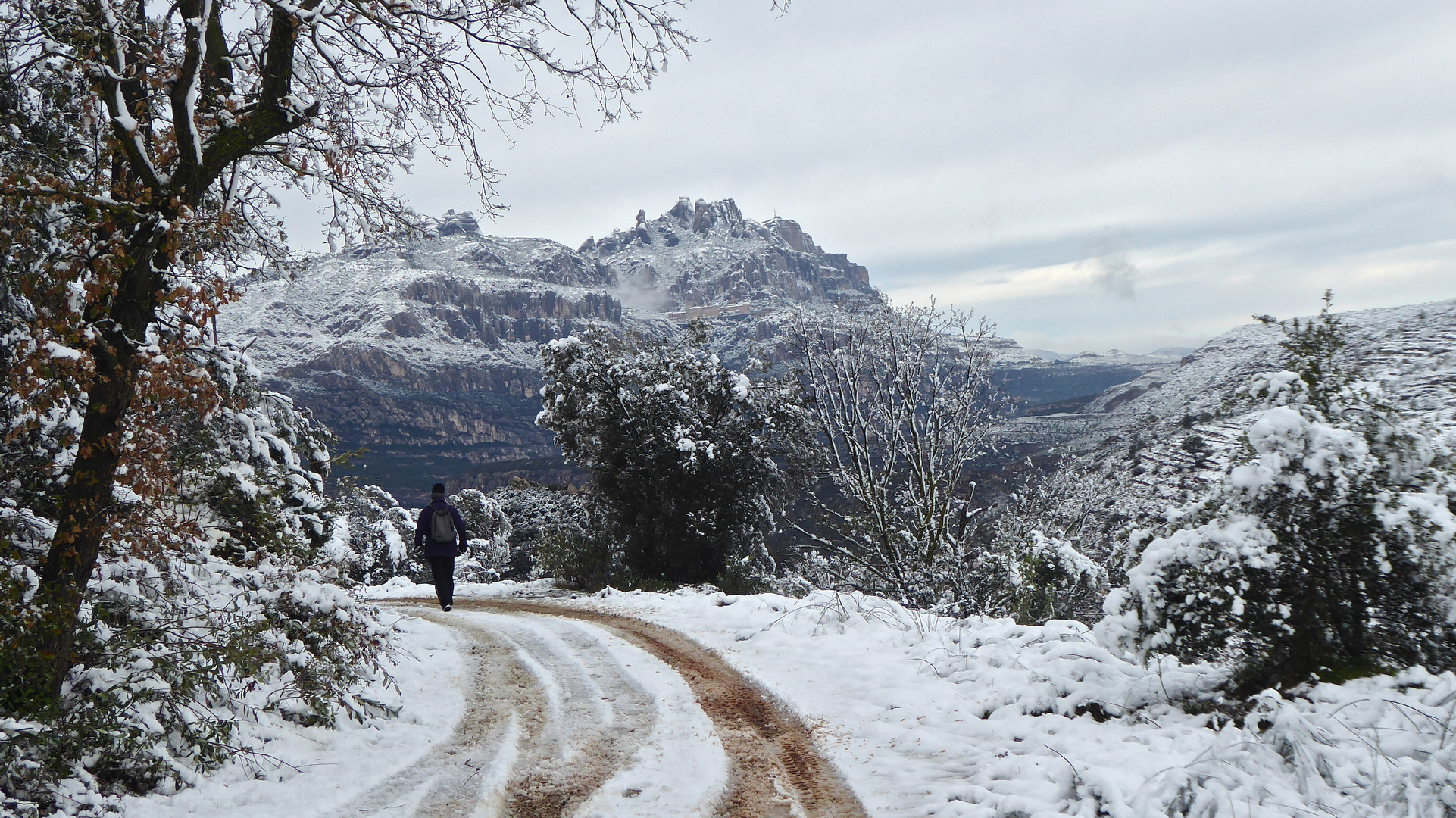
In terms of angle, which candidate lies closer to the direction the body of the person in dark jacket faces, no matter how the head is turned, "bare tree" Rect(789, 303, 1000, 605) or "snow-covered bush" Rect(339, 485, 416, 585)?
the snow-covered bush

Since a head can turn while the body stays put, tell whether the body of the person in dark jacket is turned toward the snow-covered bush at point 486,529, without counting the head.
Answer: yes

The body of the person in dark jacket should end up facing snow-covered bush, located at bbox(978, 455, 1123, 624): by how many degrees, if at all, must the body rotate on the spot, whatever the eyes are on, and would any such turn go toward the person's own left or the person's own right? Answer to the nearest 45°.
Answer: approximately 90° to the person's own right

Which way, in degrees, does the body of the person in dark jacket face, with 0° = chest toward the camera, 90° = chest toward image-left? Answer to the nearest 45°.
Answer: approximately 180°

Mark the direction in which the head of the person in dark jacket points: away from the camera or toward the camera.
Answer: away from the camera

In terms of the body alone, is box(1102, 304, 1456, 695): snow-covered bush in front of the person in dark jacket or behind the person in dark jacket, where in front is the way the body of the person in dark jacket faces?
behind

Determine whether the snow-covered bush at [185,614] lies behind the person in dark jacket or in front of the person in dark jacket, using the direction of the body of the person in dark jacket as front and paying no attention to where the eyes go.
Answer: behind
